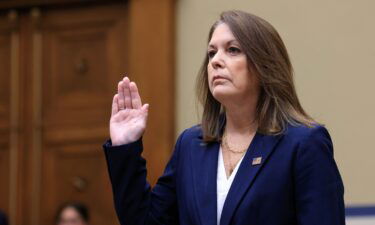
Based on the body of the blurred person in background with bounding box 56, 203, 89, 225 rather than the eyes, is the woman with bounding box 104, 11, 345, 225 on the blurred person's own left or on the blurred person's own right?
on the blurred person's own left

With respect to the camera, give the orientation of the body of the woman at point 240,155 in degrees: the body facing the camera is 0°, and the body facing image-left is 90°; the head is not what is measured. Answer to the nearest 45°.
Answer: approximately 45°

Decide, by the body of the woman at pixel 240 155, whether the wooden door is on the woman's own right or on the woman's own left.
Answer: on the woman's own right

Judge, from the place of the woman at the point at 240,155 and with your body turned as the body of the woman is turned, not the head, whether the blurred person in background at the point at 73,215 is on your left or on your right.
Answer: on your right
